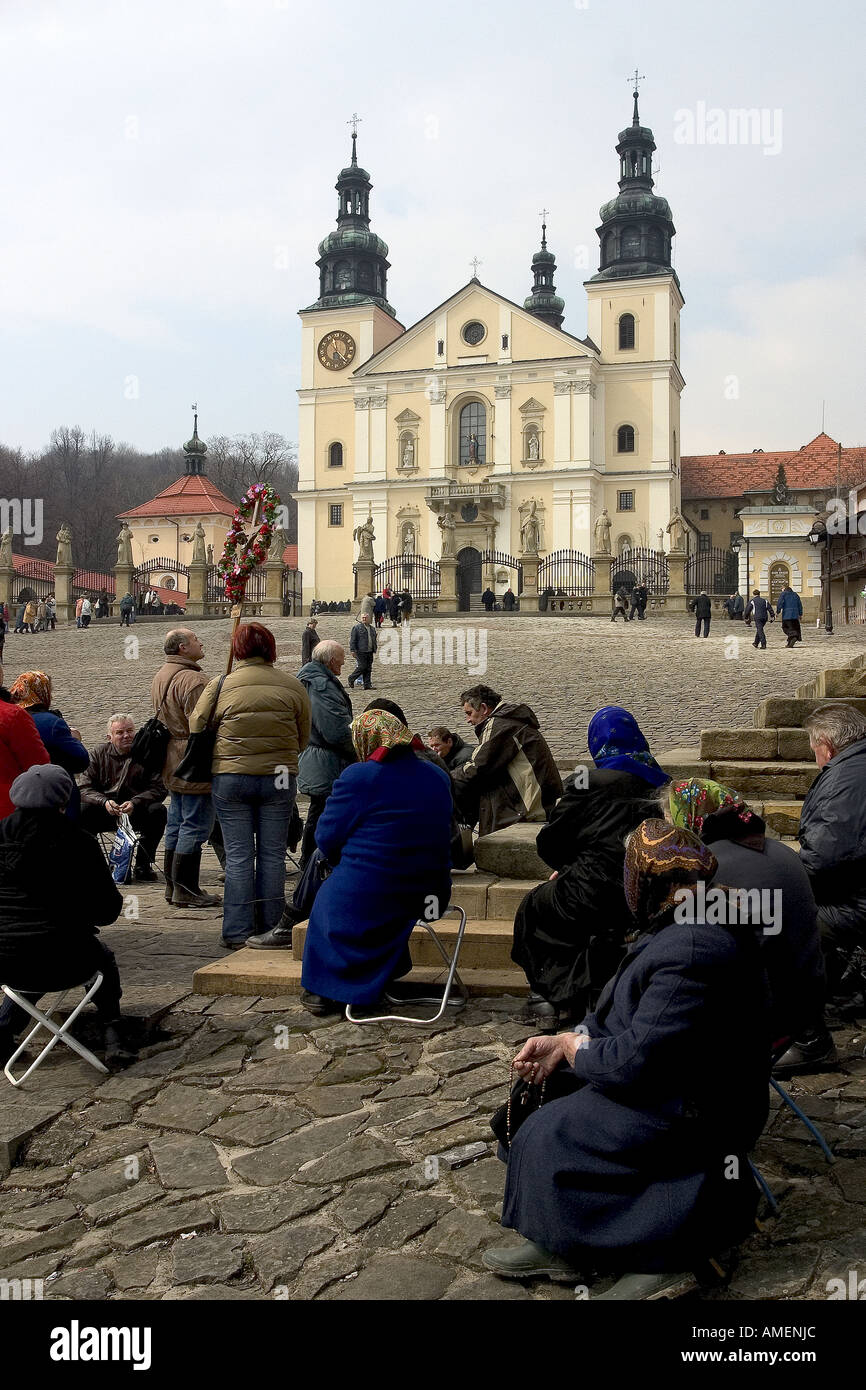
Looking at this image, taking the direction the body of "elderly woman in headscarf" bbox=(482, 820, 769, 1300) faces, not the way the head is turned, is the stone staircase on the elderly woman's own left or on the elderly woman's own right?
on the elderly woman's own right

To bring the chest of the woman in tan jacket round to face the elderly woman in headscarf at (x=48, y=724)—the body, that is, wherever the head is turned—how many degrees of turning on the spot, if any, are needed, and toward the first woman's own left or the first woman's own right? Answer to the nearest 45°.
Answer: approximately 90° to the first woman's own left

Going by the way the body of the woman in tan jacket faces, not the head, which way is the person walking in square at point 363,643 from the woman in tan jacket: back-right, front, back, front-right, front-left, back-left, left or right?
front

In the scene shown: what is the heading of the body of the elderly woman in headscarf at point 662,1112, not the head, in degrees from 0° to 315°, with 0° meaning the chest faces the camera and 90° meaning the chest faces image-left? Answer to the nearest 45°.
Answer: approximately 90°

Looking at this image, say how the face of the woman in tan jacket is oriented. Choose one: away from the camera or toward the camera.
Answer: away from the camera

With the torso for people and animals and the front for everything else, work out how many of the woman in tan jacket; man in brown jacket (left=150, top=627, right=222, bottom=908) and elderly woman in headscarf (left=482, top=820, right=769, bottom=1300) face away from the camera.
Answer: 1

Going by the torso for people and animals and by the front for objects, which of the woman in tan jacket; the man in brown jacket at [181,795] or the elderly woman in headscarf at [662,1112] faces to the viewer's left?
the elderly woman in headscarf

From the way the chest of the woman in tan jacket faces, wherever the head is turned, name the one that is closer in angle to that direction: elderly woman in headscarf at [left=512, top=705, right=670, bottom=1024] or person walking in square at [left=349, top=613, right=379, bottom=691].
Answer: the person walking in square

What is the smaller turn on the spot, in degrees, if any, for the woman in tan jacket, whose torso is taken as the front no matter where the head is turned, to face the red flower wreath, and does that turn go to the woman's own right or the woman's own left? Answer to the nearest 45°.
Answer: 0° — they already face it

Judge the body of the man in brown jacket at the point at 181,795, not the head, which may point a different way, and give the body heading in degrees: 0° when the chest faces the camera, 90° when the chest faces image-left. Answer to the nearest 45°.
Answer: approximately 270°

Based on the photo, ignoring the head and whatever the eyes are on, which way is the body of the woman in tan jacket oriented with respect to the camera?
away from the camera

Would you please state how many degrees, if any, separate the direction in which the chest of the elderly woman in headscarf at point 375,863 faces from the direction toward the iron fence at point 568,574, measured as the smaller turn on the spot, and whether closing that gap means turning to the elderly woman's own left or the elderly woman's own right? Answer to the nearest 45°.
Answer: approximately 45° to the elderly woman's own right

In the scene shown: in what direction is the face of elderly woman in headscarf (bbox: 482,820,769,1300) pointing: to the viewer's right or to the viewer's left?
to the viewer's left
